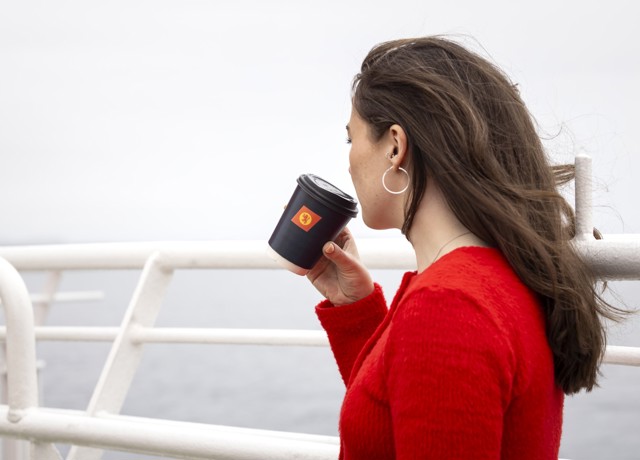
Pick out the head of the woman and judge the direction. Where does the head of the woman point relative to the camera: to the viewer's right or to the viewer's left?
to the viewer's left

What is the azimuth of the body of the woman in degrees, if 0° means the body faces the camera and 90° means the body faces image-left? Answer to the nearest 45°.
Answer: approximately 90°
